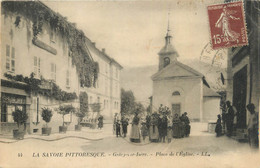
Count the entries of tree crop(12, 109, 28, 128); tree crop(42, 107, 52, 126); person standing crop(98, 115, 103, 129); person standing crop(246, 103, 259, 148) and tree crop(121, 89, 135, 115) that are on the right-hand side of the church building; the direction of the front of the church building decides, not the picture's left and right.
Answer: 4

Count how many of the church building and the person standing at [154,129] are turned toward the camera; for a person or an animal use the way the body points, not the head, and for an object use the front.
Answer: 2
